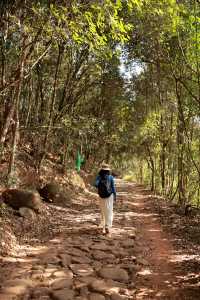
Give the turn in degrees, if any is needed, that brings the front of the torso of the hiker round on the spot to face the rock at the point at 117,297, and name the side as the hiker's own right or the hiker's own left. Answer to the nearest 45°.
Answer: approximately 180°

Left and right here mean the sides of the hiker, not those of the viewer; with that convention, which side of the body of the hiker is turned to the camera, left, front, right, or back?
back

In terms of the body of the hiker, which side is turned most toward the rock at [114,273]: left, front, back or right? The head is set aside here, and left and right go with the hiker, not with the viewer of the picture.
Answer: back

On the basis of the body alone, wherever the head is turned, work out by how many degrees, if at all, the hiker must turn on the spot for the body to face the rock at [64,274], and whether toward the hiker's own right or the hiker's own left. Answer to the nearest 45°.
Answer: approximately 180°

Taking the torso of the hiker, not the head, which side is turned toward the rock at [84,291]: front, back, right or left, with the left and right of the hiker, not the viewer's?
back

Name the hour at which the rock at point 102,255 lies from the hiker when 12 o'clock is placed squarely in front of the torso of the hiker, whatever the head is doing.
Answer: The rock is roughly at 6 o'clock from the hiker.
